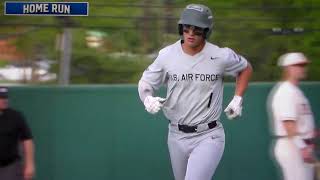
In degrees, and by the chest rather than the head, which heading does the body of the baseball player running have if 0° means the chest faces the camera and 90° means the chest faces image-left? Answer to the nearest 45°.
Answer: approximately 0°

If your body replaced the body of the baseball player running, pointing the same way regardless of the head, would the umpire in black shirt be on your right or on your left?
on your right
